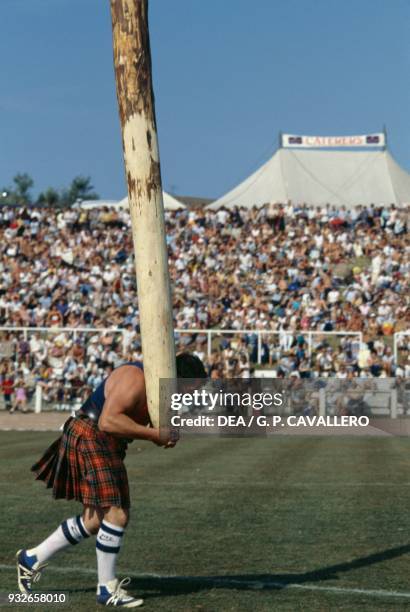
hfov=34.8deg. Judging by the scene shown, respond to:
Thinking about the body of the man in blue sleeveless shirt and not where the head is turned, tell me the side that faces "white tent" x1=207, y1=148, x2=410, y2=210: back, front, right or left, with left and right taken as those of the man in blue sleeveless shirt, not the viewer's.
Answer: left

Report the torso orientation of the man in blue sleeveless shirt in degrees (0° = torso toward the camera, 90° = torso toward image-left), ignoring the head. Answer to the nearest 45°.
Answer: approximately 270°
